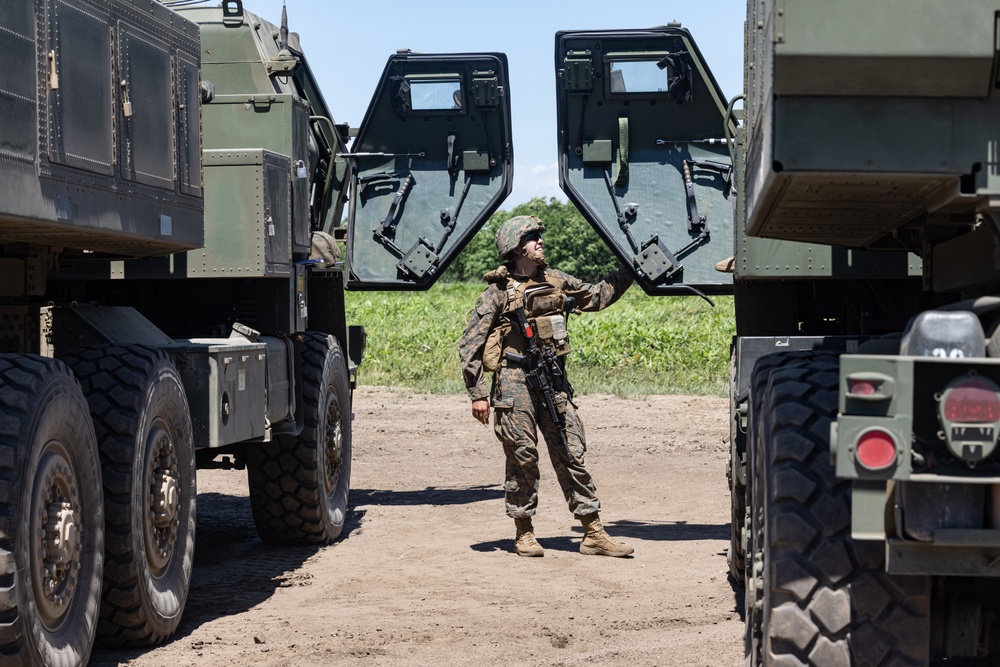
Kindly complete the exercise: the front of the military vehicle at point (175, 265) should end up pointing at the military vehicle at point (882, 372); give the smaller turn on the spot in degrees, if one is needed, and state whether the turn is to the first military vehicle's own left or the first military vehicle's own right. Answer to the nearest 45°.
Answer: approximately 90° to the first military vehicle's own right

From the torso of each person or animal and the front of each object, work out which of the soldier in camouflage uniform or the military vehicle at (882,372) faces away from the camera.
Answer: the military vehicle

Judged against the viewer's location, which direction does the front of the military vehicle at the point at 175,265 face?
facing away from the viewer and to the right of the viewer

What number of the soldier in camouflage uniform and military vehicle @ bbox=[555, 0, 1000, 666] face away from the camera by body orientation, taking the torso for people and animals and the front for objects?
1

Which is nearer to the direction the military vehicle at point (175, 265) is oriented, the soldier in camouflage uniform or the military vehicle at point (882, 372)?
the soldier in camouflage uniform

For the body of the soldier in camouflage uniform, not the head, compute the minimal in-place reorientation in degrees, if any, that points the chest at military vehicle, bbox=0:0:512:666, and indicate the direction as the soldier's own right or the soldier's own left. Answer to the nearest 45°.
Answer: approximately 90° to the soldier's own right

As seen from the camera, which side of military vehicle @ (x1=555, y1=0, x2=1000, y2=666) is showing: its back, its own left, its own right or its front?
back

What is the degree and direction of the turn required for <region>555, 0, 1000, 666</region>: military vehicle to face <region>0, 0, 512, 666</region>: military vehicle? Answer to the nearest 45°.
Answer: approximately 45° to its left
